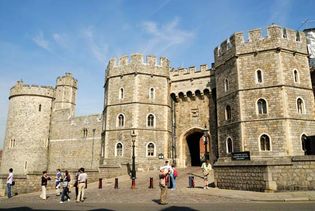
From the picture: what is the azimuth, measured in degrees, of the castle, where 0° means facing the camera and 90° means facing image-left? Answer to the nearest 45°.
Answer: approximately 45°

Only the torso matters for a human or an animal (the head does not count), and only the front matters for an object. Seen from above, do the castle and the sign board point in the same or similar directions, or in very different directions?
same or similar directions

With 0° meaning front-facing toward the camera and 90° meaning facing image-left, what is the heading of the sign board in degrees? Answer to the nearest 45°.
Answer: approximately 0°
